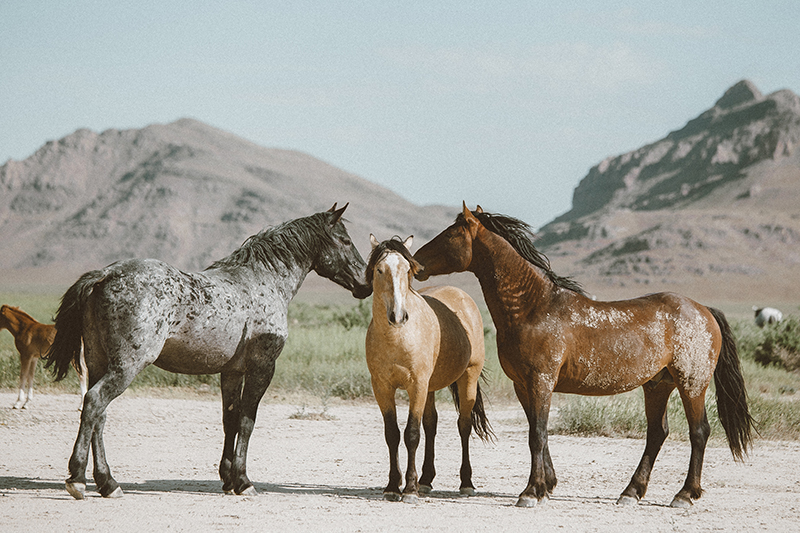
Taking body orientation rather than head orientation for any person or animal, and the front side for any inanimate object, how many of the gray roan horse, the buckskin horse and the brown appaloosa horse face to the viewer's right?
1

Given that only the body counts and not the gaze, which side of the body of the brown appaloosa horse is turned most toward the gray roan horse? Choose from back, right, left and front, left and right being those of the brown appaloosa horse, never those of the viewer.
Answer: front

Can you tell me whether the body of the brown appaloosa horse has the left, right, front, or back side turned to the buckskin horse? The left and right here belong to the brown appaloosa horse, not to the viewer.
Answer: front

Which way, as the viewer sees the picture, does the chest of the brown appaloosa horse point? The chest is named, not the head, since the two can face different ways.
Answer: to the viewer's left

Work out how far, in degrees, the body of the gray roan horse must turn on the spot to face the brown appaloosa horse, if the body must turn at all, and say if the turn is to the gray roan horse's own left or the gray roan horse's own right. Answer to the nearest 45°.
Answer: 0° — it already faces it

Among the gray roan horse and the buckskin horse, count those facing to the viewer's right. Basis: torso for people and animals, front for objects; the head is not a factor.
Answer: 1

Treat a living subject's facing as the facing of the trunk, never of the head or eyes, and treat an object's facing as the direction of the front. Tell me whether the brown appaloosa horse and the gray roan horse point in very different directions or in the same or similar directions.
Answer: very different directions

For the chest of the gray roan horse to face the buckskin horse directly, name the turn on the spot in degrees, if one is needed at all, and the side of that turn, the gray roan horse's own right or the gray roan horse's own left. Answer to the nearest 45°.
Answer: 0° — it already faces it

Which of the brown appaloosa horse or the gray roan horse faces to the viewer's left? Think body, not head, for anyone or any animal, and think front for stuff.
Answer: the brown appaloosa horse

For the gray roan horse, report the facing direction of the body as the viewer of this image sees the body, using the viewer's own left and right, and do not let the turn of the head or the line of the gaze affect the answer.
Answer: facing to the right of the viewer

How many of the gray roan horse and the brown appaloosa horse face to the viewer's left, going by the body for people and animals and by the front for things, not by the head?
1
